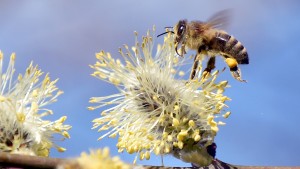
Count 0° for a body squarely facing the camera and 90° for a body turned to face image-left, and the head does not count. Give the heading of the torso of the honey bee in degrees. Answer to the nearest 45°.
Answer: approximately 90°
